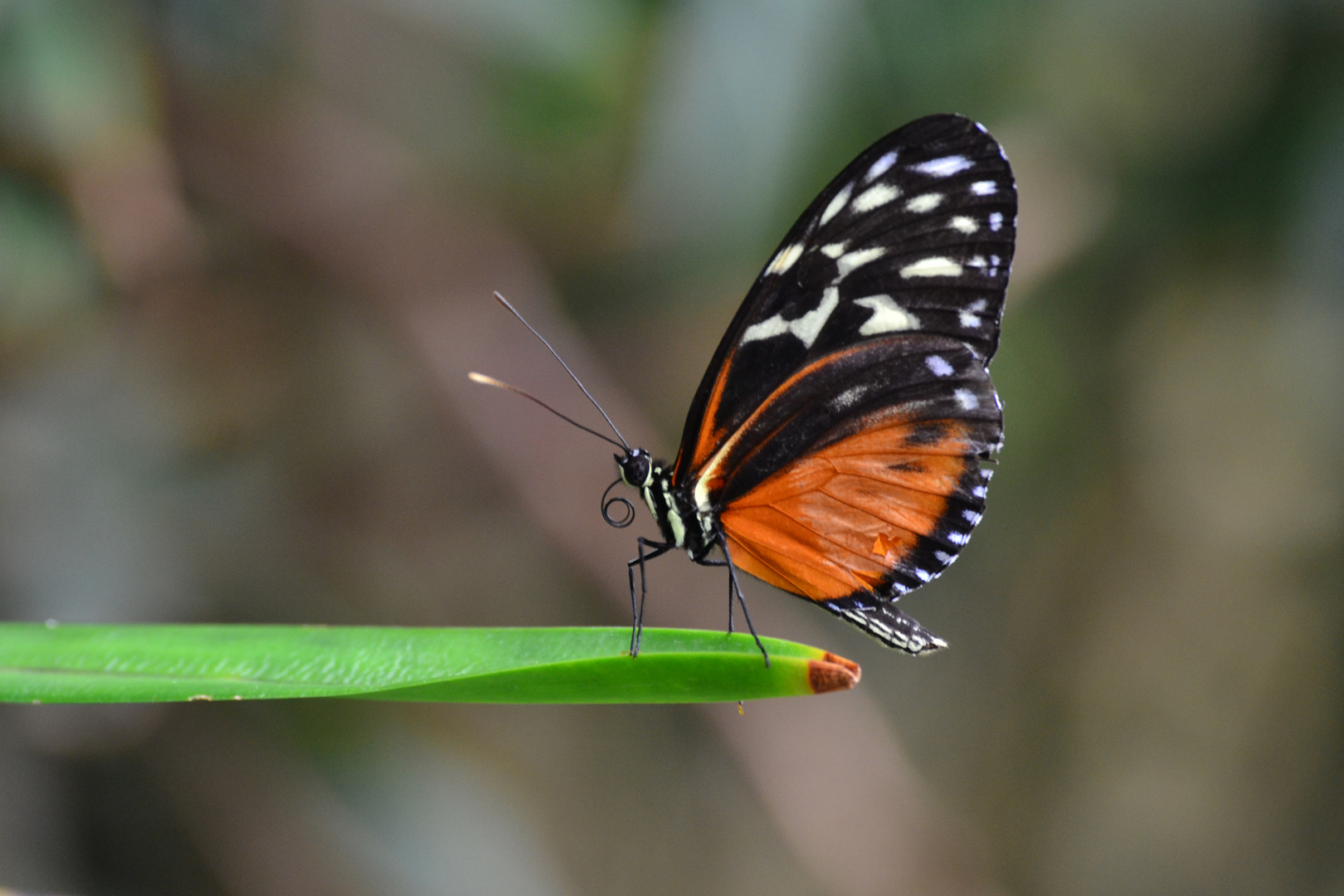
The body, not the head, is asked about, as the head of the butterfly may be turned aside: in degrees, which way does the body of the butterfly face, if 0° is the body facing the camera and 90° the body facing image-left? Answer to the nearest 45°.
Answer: approximately 90°
